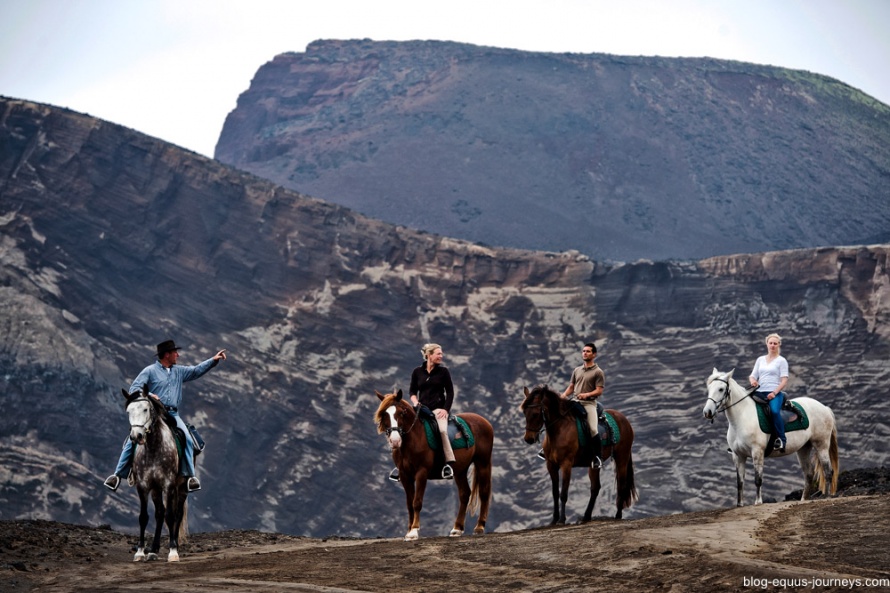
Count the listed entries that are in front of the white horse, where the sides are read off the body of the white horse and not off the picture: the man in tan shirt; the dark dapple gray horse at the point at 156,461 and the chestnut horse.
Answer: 3

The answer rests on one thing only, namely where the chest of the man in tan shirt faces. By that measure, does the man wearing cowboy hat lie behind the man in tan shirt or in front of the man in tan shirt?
in front

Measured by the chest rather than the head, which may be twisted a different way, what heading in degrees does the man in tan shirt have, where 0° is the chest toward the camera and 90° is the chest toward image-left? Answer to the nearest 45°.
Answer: approximately 45°

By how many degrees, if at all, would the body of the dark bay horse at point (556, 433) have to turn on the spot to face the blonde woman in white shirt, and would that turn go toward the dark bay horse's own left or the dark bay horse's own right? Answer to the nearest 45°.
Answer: approximately 180°

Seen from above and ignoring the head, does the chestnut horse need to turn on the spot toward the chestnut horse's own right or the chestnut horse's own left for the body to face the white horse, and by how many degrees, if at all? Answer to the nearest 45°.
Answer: approximately 135° to the chestnut horse's own left

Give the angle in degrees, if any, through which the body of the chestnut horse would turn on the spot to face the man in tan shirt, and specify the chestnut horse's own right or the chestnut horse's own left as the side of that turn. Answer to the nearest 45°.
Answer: approximately 135° to the chestnut horse's own left

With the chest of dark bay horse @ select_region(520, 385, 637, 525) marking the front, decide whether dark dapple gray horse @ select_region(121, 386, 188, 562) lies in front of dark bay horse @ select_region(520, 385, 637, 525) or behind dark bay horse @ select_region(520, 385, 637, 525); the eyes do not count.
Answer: in front

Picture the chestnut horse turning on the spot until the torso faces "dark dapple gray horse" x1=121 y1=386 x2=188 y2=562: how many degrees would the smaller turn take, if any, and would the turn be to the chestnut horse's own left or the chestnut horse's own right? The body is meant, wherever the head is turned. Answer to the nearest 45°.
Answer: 0° — it already faces it

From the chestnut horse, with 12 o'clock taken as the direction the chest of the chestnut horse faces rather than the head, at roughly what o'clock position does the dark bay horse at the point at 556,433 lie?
The dark bay horse is roughly at 7 o'clock from the chestnut horse.

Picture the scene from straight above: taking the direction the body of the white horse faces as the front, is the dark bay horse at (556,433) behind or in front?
in front

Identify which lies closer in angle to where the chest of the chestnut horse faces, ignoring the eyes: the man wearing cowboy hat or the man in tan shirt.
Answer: the man wearing cowboy hat

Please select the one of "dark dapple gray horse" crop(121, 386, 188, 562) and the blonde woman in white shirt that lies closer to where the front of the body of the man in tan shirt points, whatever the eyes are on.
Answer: the dark dapple gray horse
